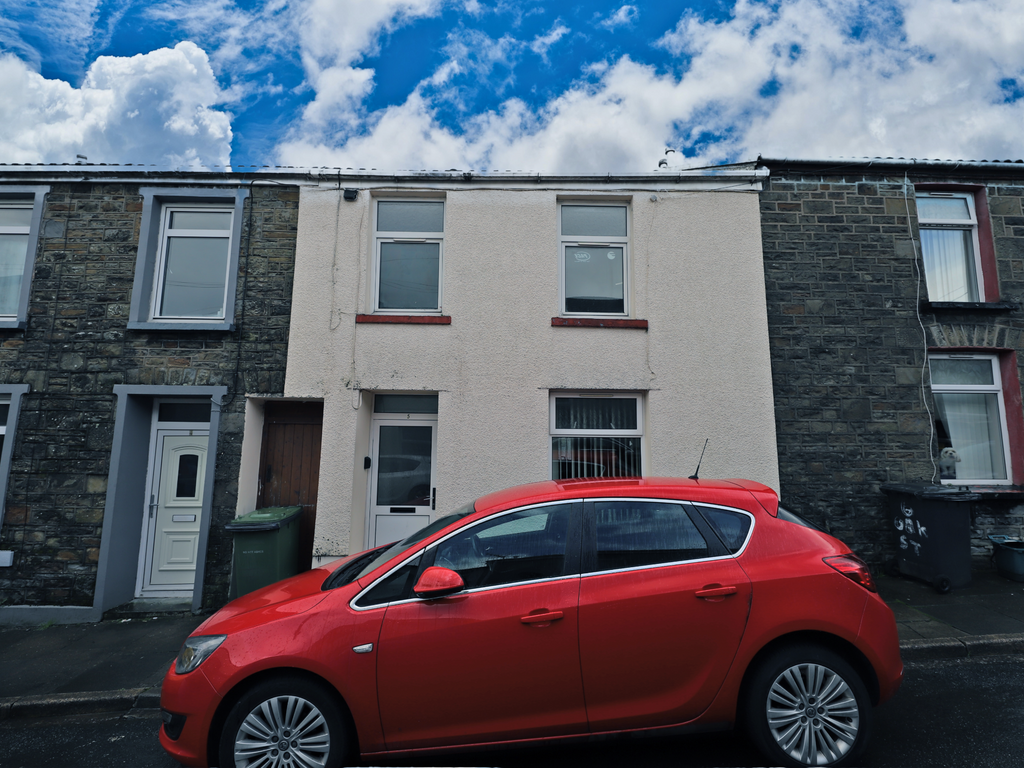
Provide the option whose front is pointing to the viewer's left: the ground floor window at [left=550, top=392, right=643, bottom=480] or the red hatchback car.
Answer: the red hatchback car

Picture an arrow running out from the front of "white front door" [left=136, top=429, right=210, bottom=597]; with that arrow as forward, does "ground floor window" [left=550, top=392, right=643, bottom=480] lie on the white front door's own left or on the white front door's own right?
on the white front door's own left

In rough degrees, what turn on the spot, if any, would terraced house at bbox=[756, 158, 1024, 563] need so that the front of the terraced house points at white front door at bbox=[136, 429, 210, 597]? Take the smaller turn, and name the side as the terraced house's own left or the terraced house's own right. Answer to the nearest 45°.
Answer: approximately 45° to the terraced house's own right

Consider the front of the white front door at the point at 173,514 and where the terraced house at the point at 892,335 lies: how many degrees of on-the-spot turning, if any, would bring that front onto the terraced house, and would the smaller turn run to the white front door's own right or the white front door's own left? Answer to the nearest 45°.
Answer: approximately 45° to the white front door's own left

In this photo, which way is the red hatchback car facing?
to the viewer's left

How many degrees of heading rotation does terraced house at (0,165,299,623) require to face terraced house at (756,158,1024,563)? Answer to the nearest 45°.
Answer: approximately 45° to its left

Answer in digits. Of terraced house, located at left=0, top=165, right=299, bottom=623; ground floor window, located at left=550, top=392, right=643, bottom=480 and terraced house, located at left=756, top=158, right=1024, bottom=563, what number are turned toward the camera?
3

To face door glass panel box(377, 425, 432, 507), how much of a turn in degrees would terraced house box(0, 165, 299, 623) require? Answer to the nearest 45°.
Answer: approximately 45° to its left

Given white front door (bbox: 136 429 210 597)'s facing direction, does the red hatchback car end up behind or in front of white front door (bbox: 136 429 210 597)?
in front

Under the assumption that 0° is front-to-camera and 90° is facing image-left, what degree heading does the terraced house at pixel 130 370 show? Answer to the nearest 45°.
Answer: approximately 0°

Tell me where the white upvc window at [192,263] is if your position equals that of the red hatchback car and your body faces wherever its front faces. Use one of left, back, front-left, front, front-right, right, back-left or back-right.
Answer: front-right

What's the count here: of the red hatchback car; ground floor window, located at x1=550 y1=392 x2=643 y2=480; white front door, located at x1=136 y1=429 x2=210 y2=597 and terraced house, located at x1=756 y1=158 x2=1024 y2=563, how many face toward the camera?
3

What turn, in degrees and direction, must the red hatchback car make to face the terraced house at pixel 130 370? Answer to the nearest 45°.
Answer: approximately 45° to its right

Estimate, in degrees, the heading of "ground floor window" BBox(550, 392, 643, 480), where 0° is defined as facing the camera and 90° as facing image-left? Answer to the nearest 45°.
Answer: approximately 0°
